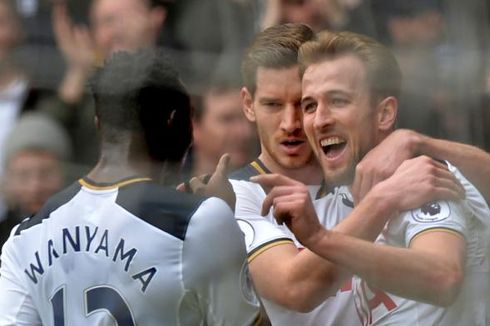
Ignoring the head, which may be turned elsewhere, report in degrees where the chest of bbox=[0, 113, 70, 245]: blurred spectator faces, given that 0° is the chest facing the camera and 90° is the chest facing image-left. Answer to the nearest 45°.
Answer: approximately 0°

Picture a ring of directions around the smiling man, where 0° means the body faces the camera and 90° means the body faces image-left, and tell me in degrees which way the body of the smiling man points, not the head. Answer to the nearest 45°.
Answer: approximately 45°

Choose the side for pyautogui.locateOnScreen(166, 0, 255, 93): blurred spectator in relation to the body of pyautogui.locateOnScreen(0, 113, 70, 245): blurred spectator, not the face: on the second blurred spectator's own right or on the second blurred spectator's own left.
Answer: on the second blurred spectator's own left

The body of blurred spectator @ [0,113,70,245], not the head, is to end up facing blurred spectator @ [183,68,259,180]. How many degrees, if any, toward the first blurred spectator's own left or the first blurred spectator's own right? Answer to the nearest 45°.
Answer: approximately 90° to the first blurred spectator's own left
